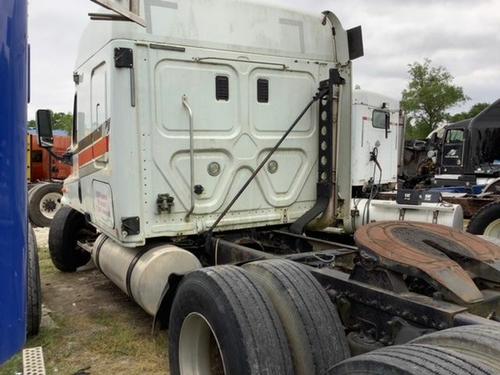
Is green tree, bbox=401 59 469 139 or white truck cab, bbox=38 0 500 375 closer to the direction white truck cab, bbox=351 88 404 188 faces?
the green tree

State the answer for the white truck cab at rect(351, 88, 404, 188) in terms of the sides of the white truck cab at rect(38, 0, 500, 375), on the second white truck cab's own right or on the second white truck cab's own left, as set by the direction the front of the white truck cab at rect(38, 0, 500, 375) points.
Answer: on the second white truck cab's own right

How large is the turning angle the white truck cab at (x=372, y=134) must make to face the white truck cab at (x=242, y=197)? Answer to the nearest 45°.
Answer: approximately 135° to its left

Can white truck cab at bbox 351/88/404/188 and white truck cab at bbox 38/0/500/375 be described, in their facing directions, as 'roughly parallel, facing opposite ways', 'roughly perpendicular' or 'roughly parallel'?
roughly parallel

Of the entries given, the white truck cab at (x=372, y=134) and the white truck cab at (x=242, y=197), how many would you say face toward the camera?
0

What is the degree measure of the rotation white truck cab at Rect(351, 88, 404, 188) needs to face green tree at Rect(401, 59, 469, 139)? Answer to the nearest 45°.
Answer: approximately 45° to its right

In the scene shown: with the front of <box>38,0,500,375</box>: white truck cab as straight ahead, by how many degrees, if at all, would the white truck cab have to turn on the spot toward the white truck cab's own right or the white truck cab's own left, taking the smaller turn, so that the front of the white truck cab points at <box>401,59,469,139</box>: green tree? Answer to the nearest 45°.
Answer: approximately 45° to the white truck cab's own right

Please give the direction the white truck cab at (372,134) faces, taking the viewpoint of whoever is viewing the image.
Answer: facing away from the viewer and to the left of the viewer

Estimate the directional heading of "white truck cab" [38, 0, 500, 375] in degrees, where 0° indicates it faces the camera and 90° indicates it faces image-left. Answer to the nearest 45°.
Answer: approximately 135°
